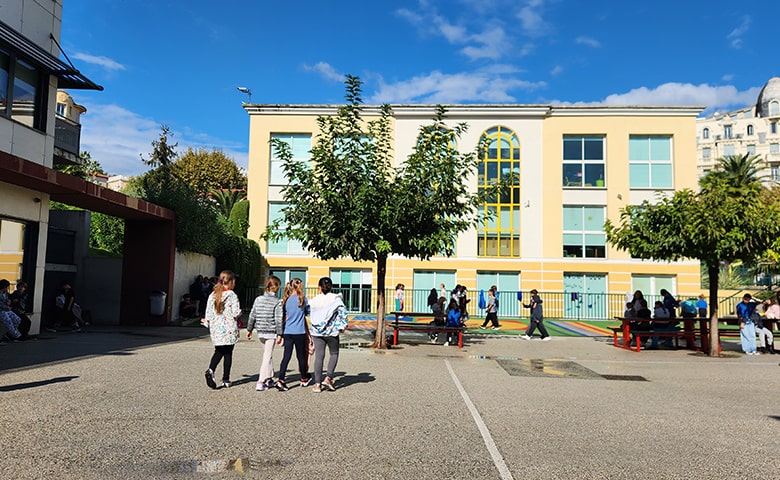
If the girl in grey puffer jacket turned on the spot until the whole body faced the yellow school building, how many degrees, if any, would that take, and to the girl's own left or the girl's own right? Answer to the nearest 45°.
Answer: approximately 45° to the girl's own right

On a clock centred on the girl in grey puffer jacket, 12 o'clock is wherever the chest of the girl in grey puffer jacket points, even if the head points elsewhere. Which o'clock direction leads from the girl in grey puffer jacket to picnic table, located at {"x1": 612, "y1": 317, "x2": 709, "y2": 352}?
The picnic table is roughly at 2 o'clock from the girl in grey puffer jacket.

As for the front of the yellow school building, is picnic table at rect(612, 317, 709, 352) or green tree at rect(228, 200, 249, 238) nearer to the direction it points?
the picnic table

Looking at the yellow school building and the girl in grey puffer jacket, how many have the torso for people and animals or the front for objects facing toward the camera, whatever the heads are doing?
1

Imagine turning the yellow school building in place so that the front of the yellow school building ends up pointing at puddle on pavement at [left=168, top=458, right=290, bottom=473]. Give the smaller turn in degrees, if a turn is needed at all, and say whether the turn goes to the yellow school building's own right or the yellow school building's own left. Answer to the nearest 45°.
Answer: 0° — it already faces it

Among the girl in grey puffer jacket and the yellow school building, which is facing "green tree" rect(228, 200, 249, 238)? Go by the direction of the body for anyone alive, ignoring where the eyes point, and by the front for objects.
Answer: the girl in grey puffer jacket

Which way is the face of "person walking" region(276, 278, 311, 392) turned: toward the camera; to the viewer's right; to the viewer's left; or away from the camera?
away from the camera

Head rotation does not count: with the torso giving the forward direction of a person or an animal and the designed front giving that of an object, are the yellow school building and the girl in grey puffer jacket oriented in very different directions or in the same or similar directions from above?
very different directions

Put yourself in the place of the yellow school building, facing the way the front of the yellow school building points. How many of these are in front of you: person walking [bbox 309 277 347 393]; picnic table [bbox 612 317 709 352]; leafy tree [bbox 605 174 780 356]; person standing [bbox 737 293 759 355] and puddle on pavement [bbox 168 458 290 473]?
5

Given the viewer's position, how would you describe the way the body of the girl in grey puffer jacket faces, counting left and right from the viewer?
facing away from the viewer

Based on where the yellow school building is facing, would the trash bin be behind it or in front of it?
in front

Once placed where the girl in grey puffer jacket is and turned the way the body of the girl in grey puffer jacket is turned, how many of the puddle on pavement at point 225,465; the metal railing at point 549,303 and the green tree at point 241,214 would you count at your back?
1
